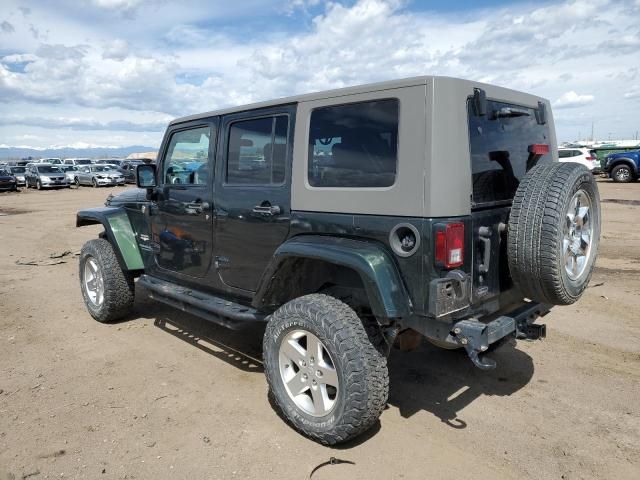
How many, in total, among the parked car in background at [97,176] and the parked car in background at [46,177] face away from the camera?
0

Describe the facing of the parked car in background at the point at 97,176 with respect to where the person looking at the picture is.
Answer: facing the viewer and to the right of the viewer

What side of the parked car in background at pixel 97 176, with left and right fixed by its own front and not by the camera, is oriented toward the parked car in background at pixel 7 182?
right

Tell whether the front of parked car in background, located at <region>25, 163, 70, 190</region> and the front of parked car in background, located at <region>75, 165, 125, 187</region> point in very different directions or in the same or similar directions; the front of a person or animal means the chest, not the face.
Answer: same or similar directions

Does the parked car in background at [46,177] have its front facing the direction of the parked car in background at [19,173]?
no

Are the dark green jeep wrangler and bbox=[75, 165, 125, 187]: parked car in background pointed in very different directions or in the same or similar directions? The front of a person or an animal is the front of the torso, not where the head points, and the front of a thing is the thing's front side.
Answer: very different directions

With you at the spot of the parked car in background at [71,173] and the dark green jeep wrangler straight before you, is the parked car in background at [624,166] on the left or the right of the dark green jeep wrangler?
left

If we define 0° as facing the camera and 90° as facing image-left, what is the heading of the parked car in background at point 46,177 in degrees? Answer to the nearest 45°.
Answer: approximately 315°

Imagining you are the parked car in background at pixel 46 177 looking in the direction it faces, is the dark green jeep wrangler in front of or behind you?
in front

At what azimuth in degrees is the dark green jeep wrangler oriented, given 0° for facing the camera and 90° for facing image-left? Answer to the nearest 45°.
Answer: approximately 135°

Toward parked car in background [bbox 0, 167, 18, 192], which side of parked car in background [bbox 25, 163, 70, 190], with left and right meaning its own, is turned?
right
